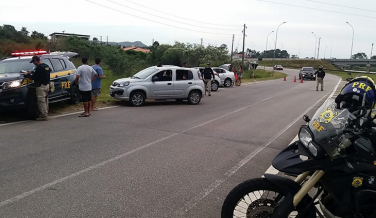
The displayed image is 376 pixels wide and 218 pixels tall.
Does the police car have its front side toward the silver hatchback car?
no

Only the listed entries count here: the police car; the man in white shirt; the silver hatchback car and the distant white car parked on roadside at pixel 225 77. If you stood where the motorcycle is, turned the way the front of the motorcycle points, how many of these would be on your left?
0

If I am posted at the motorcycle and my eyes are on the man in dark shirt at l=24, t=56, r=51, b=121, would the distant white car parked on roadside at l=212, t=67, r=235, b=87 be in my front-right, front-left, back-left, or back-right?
front-right

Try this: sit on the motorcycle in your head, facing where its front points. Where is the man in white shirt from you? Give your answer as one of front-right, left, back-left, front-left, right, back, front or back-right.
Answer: right

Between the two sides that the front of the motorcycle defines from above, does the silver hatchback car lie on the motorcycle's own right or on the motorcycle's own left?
on the motorcycle's own right

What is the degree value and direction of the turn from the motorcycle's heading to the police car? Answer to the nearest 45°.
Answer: approximately 90° to its right

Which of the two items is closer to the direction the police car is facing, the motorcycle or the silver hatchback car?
the motorcycle

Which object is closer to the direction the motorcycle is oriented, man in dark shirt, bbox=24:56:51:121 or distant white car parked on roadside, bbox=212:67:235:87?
the man in dark shirt

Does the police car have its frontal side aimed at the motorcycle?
no

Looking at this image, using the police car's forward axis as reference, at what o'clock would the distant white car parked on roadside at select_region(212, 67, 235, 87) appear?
The distant white car parked on roadside is roughly at 6 o'clock from the police car.

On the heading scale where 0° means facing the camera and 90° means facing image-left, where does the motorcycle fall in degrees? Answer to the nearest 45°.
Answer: approximately 45°

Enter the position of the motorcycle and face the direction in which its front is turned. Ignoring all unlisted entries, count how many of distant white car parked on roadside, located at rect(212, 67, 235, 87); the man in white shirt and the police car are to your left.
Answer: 0

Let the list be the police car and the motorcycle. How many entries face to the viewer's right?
0

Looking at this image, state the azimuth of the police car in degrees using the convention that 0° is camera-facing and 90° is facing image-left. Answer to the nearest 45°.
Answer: approximately 45°

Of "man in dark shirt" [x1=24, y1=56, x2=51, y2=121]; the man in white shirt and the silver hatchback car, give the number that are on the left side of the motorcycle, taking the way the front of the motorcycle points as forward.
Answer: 0
